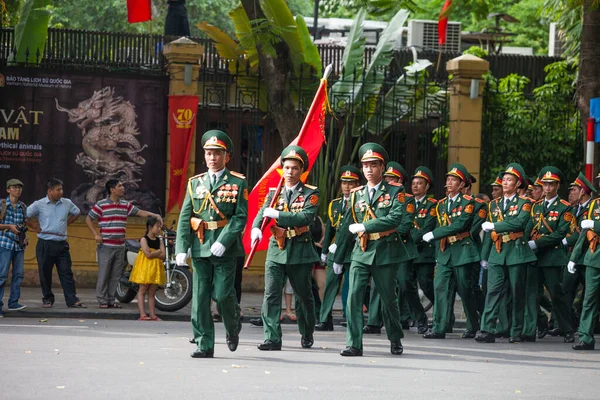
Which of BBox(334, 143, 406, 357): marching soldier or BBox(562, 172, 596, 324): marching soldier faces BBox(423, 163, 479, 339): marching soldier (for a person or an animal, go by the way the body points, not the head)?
BBox(562, 172, 596, 324): marching soldier

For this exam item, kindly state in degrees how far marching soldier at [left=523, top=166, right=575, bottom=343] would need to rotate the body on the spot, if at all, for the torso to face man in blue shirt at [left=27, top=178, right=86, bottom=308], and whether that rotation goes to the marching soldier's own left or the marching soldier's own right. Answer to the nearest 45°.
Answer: approximately 45° to the marching soldier's own right

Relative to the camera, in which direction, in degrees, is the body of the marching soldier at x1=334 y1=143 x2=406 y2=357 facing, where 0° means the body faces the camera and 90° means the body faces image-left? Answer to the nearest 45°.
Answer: approximately 45°

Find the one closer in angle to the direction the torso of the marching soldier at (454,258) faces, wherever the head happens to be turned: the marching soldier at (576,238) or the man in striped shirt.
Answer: the man in striped shirt

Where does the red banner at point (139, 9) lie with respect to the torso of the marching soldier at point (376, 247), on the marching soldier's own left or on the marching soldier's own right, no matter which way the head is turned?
on the marching soldier's own right

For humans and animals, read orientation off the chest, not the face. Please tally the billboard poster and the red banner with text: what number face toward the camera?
2

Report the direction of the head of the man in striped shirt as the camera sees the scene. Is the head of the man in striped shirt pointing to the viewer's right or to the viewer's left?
to the viewer's right

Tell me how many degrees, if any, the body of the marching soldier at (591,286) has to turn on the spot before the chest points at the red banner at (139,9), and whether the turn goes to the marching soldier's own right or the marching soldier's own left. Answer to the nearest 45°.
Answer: approximately 90° to the marching soldier's own right

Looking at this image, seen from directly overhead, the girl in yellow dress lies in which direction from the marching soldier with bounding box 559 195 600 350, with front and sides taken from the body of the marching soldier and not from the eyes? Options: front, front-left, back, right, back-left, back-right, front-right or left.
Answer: front-right

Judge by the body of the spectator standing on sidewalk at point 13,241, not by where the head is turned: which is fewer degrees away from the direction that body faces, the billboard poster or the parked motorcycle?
the parked motorcycle

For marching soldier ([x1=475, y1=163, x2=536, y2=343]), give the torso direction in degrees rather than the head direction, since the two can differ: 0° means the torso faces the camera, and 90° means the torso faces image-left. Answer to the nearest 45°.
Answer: approximately 45°
